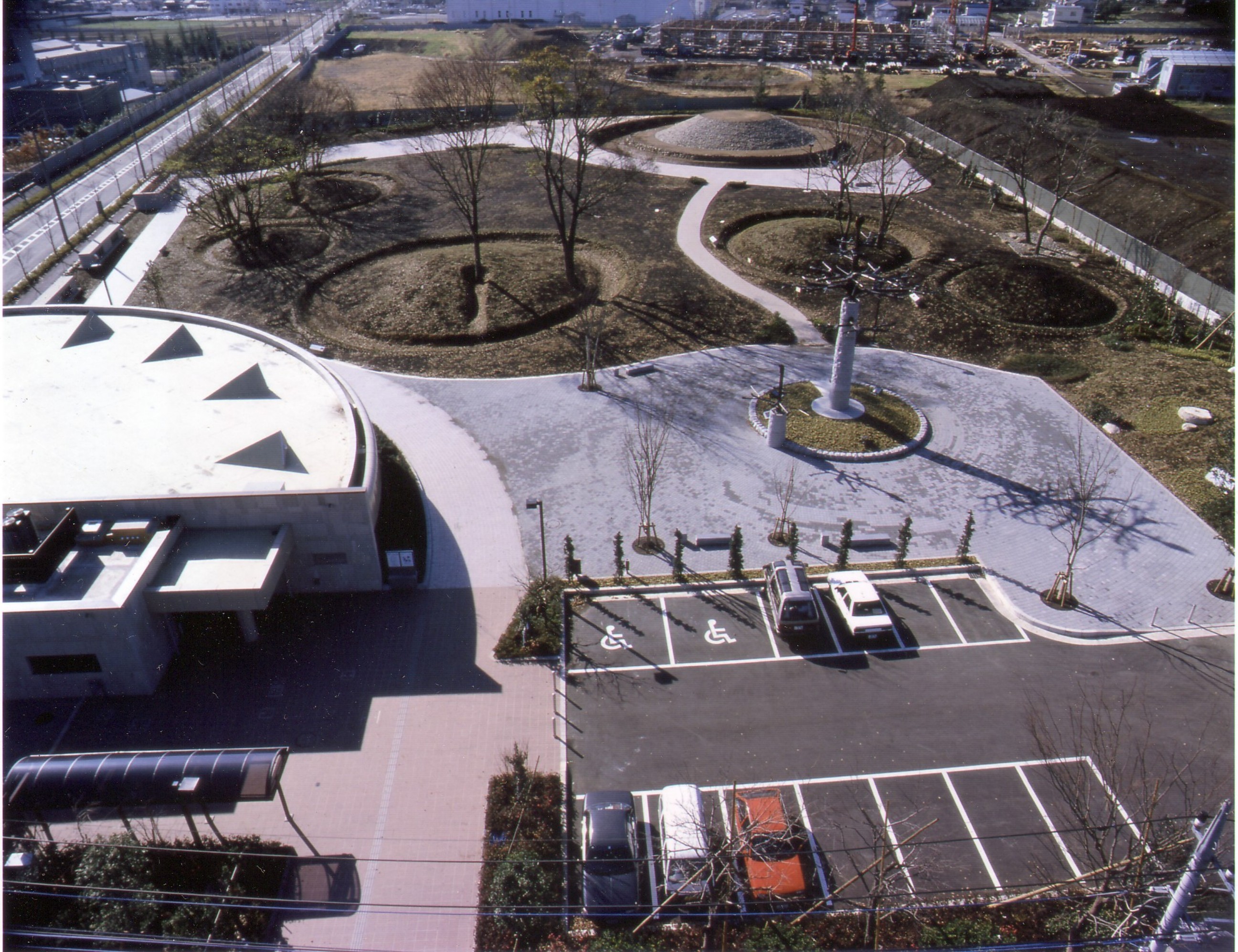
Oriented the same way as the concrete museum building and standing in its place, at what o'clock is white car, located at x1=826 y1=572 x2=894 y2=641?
The white car is roughly at 10 o'clock from the concrete museum building.

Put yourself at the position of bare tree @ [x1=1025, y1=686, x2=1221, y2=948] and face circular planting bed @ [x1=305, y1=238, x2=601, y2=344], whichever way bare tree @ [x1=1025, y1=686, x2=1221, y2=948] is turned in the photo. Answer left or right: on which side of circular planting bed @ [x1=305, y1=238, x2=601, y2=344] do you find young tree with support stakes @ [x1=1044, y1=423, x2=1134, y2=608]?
right
